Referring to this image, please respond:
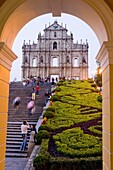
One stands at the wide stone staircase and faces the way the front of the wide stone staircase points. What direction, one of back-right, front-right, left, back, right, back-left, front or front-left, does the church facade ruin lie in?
back

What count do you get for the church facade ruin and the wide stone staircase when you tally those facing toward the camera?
2

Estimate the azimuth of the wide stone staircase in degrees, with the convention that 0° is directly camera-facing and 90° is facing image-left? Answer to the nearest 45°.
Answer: approximately 0°

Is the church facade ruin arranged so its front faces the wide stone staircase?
yes
